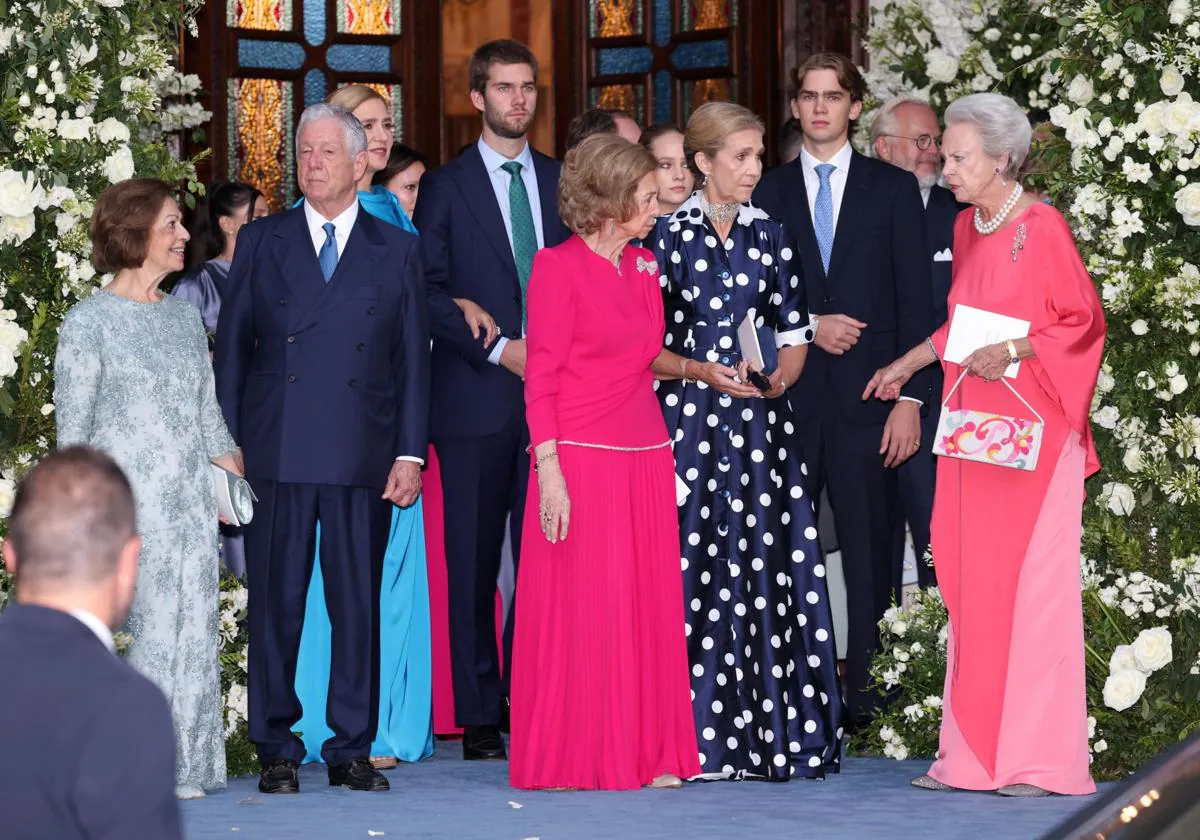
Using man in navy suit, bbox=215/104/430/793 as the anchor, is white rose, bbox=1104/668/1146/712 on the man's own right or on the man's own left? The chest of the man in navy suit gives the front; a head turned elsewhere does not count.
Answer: on the man's own left

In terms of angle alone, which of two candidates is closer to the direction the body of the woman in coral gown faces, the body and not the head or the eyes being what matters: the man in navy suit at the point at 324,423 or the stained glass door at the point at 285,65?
the man in navy suit

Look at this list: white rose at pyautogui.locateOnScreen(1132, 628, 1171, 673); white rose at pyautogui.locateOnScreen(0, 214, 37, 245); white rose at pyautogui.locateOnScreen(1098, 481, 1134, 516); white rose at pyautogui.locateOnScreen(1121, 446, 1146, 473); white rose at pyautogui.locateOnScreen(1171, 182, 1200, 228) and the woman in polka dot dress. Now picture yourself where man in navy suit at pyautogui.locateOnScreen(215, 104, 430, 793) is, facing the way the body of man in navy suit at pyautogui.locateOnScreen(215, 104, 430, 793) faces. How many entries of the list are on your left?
5

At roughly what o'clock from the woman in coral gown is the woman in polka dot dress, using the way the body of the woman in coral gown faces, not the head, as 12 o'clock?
The woman in polka dot dress is roughly at 2 o'clock from the woman in coral gown.

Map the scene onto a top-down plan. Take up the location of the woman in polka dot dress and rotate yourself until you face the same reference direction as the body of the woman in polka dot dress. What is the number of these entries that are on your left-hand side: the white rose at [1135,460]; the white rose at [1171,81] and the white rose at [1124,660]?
3

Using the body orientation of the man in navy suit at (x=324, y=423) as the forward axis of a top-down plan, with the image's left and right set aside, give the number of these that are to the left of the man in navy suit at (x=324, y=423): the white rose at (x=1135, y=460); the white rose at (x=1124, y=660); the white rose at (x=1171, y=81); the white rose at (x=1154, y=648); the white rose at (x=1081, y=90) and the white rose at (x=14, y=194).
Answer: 5

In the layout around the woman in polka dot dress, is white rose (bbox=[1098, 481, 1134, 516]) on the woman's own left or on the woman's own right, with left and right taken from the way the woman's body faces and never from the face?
on the woman's own left

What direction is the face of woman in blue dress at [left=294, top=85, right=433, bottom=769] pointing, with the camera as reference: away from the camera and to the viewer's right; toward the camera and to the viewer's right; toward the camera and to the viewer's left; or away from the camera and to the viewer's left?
toward the camera and to the viewer's right

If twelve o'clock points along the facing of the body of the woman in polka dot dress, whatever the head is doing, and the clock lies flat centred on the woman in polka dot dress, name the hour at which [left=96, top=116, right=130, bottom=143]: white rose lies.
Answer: The white rose is roughly at 3 o'clock from the woman in polka dot dress.

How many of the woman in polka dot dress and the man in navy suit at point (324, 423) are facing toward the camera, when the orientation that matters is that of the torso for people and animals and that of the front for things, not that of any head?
2
